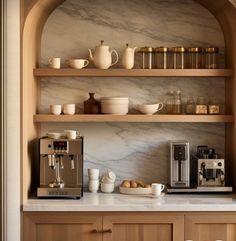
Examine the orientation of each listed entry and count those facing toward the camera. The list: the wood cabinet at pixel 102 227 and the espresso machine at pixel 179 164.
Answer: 2

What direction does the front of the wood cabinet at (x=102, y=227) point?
toward the camera

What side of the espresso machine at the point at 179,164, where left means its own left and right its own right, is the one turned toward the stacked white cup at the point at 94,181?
right

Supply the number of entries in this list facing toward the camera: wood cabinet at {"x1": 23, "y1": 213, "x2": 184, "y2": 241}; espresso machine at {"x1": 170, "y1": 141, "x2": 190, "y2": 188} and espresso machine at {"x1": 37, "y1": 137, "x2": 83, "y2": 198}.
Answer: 3

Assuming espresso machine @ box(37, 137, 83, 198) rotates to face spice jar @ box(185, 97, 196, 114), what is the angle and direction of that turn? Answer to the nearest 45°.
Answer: approximately 90° to its left

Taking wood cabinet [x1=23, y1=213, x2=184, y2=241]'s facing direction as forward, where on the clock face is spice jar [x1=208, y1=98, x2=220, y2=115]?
The spice jar is roughly at 8 o'clock from the wood cabinet.

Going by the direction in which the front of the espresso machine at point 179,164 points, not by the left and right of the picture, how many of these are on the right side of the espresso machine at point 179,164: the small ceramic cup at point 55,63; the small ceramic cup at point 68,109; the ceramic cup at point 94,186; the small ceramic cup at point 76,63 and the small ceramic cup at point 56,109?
5

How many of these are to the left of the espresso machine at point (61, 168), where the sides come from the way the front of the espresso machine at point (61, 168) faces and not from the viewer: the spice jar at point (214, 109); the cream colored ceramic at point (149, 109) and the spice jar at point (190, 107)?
3

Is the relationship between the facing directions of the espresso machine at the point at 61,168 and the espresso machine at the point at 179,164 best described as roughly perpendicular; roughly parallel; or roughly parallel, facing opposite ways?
roughly parallel
